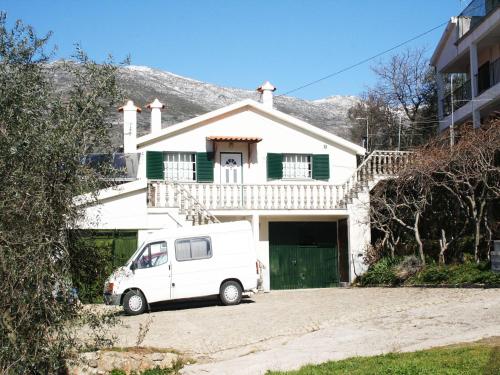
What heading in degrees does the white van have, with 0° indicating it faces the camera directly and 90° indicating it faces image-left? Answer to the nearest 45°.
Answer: approximately 90°

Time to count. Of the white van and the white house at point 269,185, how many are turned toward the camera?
1

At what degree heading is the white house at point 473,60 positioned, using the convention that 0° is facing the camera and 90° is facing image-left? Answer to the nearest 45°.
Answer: approximately 45°

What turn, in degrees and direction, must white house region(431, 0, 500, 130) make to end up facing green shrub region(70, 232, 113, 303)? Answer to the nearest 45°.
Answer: approximately 45° to its left

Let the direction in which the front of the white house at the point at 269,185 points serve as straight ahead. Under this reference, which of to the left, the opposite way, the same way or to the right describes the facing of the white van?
to the right

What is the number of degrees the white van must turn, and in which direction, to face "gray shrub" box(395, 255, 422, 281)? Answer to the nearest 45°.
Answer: approximately 180°

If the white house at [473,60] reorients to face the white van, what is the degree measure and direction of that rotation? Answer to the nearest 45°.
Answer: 0° — it already faces it

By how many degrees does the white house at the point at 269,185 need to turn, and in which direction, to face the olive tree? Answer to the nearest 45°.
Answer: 0° — it already faces it

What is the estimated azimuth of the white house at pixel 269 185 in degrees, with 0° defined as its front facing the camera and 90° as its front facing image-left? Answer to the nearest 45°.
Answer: approximately 0°

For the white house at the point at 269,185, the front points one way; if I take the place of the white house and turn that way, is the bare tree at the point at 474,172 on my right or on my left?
on my left
